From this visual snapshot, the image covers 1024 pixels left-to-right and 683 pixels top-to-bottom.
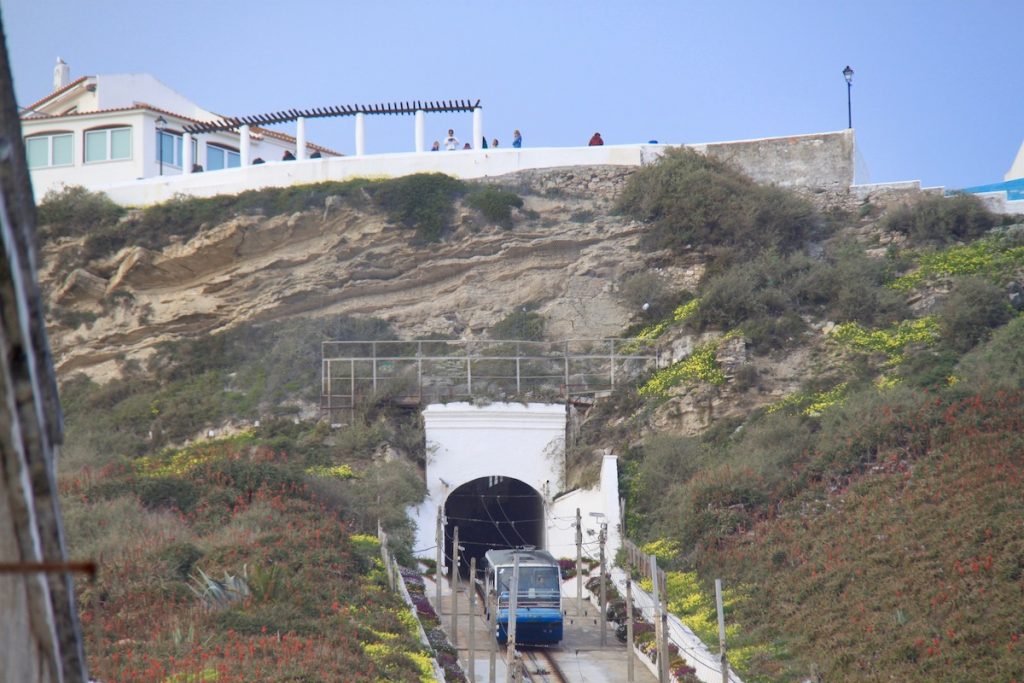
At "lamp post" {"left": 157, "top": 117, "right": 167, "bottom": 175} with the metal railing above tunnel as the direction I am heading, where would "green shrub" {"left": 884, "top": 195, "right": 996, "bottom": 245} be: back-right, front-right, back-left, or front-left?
front-left

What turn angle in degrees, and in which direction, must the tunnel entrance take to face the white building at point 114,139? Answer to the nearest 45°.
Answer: approximately 135° to its right

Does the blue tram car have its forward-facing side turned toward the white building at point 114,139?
no

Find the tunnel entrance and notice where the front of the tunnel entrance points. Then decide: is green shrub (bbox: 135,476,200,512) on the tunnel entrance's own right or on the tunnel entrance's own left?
on the tunnel entrance's own right

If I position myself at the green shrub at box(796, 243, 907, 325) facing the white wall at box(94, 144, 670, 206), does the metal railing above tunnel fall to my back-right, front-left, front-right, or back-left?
front-left

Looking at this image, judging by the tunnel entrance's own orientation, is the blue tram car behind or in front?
in front

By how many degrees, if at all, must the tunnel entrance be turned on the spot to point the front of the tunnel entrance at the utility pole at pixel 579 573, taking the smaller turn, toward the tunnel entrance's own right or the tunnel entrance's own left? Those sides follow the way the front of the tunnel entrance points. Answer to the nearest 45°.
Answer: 0° — it already faces it

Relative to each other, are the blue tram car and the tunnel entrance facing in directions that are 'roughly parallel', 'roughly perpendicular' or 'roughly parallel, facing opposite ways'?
roughly parallel

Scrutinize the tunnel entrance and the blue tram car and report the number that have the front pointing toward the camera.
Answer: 2

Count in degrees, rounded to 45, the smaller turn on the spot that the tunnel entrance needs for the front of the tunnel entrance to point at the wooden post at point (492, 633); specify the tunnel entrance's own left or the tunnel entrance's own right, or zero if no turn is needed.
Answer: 0° — it already faces it

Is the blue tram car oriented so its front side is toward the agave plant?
no

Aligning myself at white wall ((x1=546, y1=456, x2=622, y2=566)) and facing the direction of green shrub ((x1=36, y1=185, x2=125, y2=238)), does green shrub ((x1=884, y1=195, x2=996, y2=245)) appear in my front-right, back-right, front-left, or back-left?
back-right

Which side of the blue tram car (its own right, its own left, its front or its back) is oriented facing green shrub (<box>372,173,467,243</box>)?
back

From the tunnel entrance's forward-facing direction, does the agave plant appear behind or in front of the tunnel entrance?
in front

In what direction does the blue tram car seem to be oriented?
toward the camera
